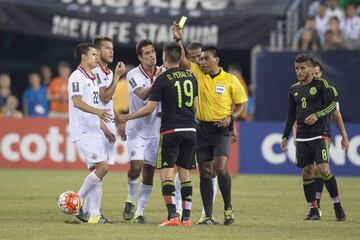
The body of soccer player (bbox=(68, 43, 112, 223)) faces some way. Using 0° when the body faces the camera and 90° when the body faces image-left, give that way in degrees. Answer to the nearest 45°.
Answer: approximately 315°

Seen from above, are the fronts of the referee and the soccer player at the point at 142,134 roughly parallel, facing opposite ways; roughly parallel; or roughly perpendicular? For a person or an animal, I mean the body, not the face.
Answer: roughly perpendicular

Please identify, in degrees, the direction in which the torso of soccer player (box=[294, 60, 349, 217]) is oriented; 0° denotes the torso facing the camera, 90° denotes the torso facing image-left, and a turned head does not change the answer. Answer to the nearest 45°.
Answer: approximately 45°

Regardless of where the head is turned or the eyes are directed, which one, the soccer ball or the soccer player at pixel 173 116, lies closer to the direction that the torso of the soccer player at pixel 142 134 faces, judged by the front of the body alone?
the soccer player

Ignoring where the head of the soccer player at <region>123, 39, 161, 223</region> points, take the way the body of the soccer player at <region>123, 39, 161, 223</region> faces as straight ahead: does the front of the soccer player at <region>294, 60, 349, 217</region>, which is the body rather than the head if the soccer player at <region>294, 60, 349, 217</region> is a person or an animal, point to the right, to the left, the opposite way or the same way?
to the right

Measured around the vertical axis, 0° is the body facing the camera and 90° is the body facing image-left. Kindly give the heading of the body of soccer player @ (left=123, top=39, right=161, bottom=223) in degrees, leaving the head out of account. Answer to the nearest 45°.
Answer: approximately 315°

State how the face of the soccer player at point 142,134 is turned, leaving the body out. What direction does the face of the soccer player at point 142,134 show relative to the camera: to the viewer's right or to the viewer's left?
to the viewer's right

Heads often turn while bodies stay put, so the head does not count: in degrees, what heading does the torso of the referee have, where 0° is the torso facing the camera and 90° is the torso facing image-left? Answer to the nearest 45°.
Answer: approximately 45°
